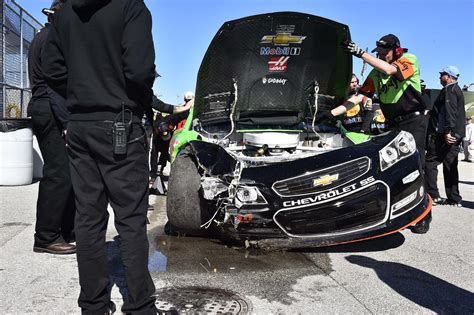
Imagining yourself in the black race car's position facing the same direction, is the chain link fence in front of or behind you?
behind

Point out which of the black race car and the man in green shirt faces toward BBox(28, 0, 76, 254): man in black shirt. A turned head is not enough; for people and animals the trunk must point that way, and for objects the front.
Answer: the man in green shirt

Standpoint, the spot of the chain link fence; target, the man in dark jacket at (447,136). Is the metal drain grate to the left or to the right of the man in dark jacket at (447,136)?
right

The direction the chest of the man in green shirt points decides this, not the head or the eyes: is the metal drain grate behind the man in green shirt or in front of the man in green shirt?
in front

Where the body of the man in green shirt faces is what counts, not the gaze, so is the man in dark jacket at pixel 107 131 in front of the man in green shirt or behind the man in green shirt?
in front

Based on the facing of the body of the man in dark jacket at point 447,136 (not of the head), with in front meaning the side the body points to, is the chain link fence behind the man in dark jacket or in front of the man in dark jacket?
in front

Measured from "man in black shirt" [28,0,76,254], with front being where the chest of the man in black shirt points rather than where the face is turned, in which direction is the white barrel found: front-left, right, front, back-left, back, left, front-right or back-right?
left

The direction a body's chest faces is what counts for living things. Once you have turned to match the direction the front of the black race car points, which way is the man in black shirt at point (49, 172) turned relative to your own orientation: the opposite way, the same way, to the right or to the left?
to the left

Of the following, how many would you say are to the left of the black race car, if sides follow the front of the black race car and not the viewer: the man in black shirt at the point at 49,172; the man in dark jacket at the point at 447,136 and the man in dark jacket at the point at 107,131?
1

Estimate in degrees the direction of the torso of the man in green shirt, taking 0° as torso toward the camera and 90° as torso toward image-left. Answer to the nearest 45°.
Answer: approximately 45°

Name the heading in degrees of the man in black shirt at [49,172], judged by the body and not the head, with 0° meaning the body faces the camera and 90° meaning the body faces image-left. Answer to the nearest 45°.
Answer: approximately 270°

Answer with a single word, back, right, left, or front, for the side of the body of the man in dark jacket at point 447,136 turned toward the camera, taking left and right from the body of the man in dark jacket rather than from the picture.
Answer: left

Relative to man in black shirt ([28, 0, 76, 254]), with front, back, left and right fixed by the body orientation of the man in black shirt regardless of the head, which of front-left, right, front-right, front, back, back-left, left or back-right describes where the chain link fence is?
left
